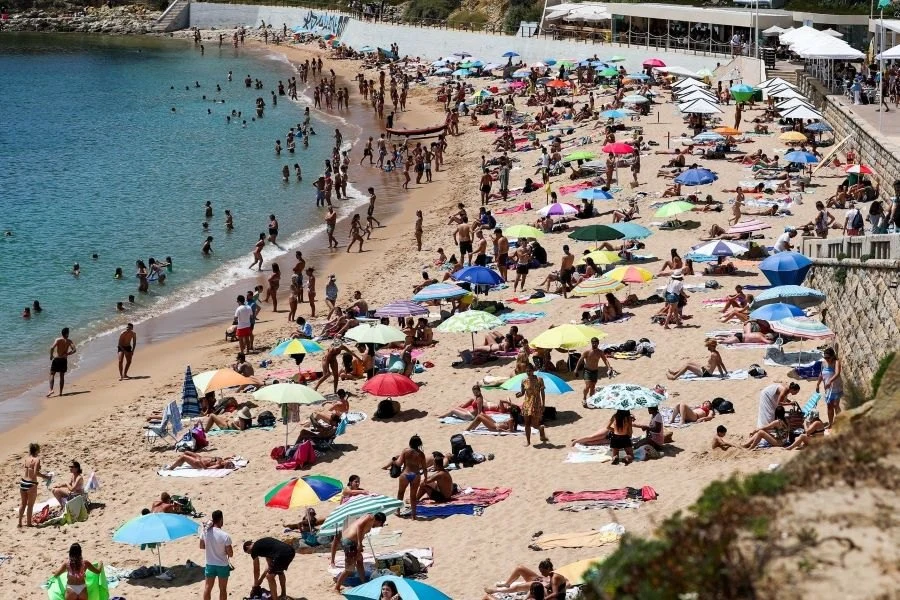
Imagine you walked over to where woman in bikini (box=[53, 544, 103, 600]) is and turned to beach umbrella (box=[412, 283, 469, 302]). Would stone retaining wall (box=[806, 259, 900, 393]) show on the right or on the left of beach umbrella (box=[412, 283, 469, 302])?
right

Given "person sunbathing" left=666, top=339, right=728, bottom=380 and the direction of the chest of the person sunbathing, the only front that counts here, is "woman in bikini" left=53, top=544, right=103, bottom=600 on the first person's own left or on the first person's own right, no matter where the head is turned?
on the first person's own left

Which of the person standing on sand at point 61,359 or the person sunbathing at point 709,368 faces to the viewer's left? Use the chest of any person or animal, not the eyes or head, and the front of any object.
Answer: the person sunbathing

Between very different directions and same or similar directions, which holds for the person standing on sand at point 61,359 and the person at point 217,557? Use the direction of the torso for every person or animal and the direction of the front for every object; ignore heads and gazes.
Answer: same or similar directions

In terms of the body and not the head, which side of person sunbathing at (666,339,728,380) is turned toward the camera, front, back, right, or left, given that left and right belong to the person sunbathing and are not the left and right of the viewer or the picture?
left

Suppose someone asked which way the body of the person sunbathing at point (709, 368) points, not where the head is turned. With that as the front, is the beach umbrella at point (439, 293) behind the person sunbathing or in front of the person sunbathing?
in front

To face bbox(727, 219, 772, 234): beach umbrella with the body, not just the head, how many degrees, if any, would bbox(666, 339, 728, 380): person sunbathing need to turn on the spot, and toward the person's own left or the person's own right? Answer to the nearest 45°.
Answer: approximately 90° to the person's own right

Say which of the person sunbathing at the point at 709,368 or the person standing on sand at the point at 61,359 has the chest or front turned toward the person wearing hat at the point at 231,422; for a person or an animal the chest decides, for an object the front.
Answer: the person sunbathing

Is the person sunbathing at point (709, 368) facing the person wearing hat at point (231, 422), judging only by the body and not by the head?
yes

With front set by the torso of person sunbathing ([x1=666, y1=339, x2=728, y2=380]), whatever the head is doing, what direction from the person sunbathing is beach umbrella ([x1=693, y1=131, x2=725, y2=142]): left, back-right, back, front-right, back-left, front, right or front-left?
right
